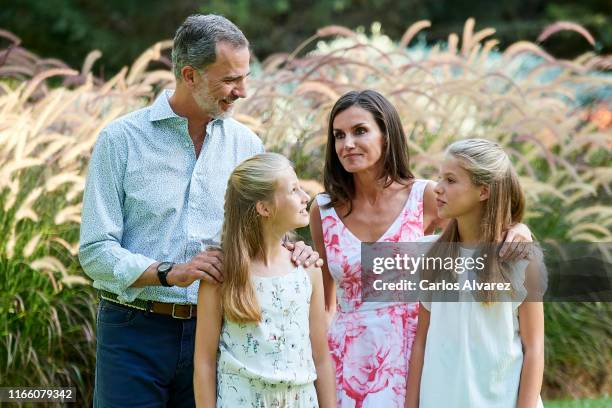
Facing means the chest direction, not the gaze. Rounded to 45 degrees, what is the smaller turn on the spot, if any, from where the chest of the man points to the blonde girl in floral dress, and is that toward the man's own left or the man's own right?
approximately 45° to the man's own left

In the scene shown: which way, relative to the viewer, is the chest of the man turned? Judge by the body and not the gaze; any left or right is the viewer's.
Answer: facing the viewer and to the right of the viewer

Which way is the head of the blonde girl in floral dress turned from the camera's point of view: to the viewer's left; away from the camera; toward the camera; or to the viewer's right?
to the viewer's right

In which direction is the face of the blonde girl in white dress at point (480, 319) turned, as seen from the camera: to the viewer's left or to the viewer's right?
to the viewer's left

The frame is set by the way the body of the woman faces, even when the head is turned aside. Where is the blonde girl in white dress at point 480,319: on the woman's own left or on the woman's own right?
on the woman's own left

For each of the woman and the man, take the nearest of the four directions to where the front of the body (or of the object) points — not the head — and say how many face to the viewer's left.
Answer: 0

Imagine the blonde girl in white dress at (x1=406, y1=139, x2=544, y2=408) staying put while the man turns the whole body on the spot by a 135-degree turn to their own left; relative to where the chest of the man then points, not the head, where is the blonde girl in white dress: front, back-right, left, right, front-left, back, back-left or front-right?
right

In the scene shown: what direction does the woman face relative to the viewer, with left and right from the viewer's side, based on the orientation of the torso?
facing the viewer

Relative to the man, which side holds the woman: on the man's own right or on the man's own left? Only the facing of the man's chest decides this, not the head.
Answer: on the man's own left
